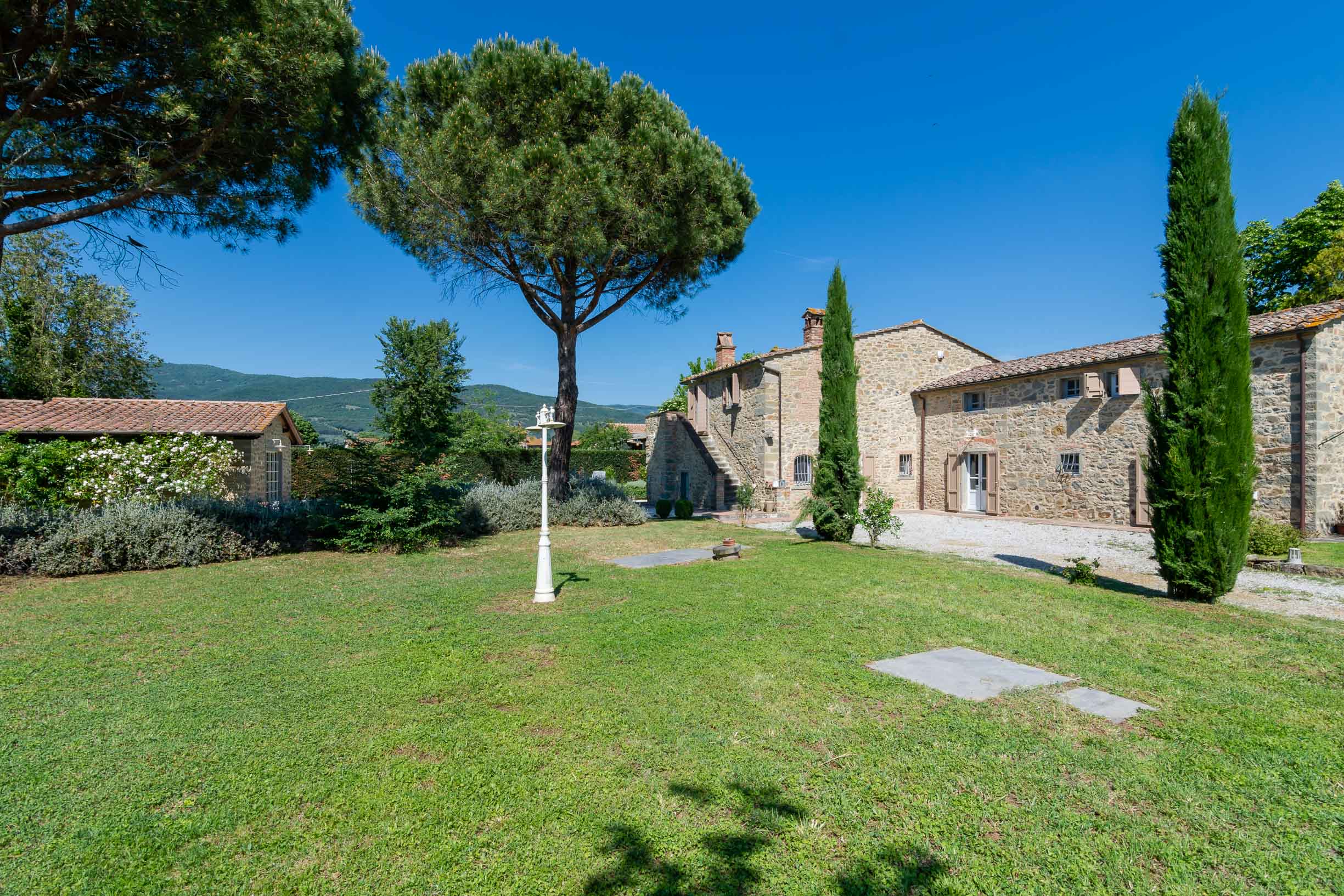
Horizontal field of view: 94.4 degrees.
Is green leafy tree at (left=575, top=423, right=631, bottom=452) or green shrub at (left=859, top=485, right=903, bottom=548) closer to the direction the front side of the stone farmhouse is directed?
the green shrub

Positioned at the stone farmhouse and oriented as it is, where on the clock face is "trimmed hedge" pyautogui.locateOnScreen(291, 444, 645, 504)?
The trimmed hedge is roughly at 1 o'clock from the stone farmhouse.

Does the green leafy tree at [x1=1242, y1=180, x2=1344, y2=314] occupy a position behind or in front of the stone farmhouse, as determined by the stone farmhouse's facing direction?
behind

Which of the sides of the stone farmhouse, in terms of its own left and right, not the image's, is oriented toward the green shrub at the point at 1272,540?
left

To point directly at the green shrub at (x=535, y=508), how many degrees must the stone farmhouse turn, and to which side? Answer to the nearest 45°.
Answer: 0° — it already faces it

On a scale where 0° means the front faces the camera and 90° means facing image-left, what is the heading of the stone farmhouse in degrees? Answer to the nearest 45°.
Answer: approximately 45°

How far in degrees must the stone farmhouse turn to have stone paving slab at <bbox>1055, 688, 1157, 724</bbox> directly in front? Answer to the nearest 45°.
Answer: approximately 45° to its left

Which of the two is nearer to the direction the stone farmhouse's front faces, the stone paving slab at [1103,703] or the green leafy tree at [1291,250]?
the stone paving slab

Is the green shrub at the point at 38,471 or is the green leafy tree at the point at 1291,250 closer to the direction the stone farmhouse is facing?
the green shrub

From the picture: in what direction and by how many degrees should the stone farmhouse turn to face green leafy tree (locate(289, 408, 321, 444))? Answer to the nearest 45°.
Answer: approximately 45° to its right

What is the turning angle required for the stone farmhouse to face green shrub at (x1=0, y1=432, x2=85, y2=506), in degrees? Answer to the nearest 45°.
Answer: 0° — it already faces it
